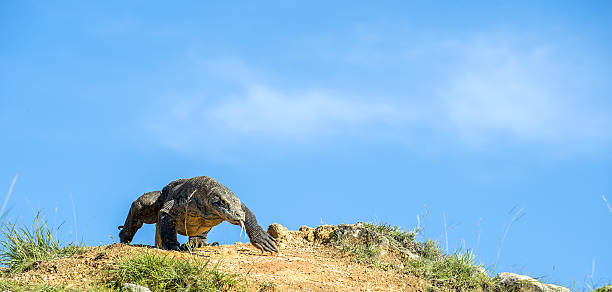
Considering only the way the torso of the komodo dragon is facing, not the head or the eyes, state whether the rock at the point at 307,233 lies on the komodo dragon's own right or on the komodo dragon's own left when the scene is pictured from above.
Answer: on the komodo dragon's own left

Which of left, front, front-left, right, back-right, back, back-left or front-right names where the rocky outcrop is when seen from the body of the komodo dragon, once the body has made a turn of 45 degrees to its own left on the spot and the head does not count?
front

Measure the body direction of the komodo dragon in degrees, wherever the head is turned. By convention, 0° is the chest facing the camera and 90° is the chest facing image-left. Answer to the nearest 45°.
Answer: approximately 315°

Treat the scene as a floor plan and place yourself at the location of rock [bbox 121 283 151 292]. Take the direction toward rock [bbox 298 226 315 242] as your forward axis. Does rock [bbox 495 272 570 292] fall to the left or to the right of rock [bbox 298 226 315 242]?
right

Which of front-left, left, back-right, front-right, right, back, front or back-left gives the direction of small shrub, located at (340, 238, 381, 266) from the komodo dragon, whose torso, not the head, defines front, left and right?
front-left

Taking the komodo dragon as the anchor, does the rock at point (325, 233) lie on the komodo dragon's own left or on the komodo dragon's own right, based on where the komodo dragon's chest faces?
on the komodo dragon's own left
